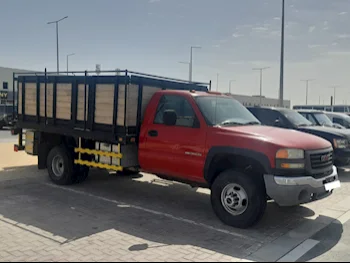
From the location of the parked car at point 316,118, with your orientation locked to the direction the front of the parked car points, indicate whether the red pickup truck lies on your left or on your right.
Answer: on your right

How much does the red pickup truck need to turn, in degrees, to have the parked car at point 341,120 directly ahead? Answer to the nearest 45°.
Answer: approximately 90° to its left

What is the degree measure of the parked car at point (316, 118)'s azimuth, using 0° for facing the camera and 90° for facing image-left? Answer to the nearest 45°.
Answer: approximately 315°

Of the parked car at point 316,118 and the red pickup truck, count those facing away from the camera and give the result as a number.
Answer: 0

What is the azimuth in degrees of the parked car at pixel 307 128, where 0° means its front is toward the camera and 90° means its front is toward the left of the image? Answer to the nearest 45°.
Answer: approximately 315°

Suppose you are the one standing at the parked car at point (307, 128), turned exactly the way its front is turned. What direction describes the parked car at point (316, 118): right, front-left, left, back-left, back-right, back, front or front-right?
back-left

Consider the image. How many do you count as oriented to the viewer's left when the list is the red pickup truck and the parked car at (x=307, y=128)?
0

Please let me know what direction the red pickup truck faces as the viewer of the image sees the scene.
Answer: facing the viewer and to the right of the viewer

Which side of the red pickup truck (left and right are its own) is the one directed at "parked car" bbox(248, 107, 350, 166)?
left
